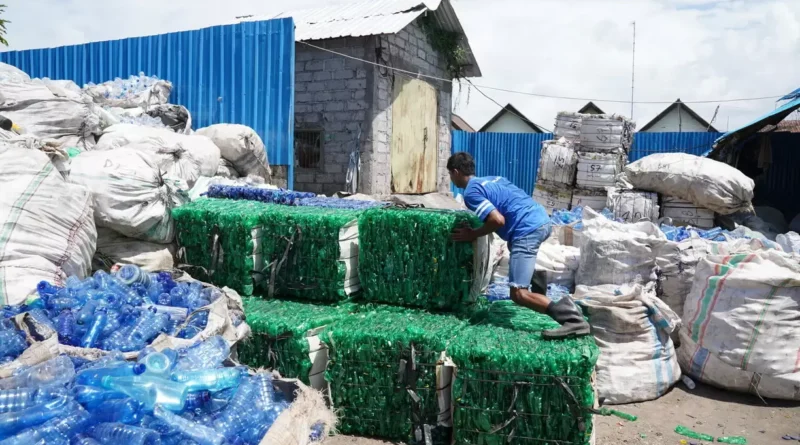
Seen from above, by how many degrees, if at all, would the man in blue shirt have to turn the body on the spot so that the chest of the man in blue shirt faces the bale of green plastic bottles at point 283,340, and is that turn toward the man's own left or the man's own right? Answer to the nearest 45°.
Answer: approximately 45° to the man's own left

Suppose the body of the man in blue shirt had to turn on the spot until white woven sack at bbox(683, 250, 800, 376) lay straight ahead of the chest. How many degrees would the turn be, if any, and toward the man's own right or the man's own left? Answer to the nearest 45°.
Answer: approximately 180°

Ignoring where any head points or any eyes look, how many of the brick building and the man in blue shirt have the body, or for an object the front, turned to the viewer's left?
1

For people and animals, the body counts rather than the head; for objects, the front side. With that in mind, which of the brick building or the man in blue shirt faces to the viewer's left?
the man in blue shirt

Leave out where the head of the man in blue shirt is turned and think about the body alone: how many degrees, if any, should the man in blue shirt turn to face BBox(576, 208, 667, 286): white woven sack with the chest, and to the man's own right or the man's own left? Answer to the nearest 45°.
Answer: approximately 135° to the man's own right

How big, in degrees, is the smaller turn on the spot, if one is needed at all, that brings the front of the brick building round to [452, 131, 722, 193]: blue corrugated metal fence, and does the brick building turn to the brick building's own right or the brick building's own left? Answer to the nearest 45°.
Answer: approximately 90° to the brick building's own left

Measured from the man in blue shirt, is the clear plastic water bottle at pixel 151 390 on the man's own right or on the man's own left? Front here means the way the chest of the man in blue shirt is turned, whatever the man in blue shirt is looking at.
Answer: on the man's own left

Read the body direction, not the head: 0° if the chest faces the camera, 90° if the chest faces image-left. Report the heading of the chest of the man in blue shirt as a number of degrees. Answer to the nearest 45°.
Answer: approximately 90°
